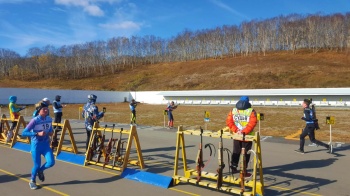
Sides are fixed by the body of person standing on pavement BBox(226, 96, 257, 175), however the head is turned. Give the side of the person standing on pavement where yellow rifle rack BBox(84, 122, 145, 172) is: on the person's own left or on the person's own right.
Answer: on the person's own left

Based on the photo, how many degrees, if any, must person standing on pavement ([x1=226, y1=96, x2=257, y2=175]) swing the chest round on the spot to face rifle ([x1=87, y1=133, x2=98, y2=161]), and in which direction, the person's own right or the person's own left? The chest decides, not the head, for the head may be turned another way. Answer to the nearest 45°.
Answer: approximately 90° to the person's own left

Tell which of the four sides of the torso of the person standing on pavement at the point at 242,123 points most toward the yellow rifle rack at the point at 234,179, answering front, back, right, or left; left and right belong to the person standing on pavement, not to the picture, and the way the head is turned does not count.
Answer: back

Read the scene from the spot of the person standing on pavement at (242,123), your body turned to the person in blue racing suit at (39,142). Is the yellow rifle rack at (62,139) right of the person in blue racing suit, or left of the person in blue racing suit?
right

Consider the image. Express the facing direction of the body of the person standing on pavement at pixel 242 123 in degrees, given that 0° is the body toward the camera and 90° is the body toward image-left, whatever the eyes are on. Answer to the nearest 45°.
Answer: approximately 180°

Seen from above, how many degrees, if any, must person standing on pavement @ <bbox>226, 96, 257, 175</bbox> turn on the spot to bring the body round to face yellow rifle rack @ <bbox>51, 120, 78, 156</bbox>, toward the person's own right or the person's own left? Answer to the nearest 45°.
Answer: approximately 90° to the person's own left

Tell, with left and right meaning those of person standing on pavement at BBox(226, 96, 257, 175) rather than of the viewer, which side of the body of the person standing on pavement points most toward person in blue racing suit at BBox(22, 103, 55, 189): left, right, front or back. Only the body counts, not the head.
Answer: left
